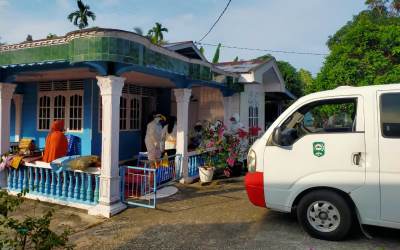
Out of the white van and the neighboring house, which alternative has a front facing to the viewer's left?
the white van

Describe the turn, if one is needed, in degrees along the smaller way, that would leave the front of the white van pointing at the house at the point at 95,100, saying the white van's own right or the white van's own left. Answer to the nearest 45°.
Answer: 0° — it already faces it

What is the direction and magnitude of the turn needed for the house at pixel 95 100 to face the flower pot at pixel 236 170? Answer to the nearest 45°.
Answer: approximately 45° to its left

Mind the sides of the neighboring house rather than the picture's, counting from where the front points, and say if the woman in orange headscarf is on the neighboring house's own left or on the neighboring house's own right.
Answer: on the neighboring house's own right

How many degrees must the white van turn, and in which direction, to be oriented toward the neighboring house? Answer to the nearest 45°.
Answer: approximately 90° to its right

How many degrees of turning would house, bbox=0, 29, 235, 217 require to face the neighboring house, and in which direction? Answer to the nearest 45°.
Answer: approximately 90° to its left

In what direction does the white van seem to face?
to the viewer's left

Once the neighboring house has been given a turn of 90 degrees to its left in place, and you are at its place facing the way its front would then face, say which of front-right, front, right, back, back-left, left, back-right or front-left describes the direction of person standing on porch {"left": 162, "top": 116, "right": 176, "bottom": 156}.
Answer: back

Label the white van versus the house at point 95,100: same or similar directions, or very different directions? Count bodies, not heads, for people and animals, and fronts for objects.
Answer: very different directions

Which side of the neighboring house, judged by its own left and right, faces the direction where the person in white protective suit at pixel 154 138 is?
right
